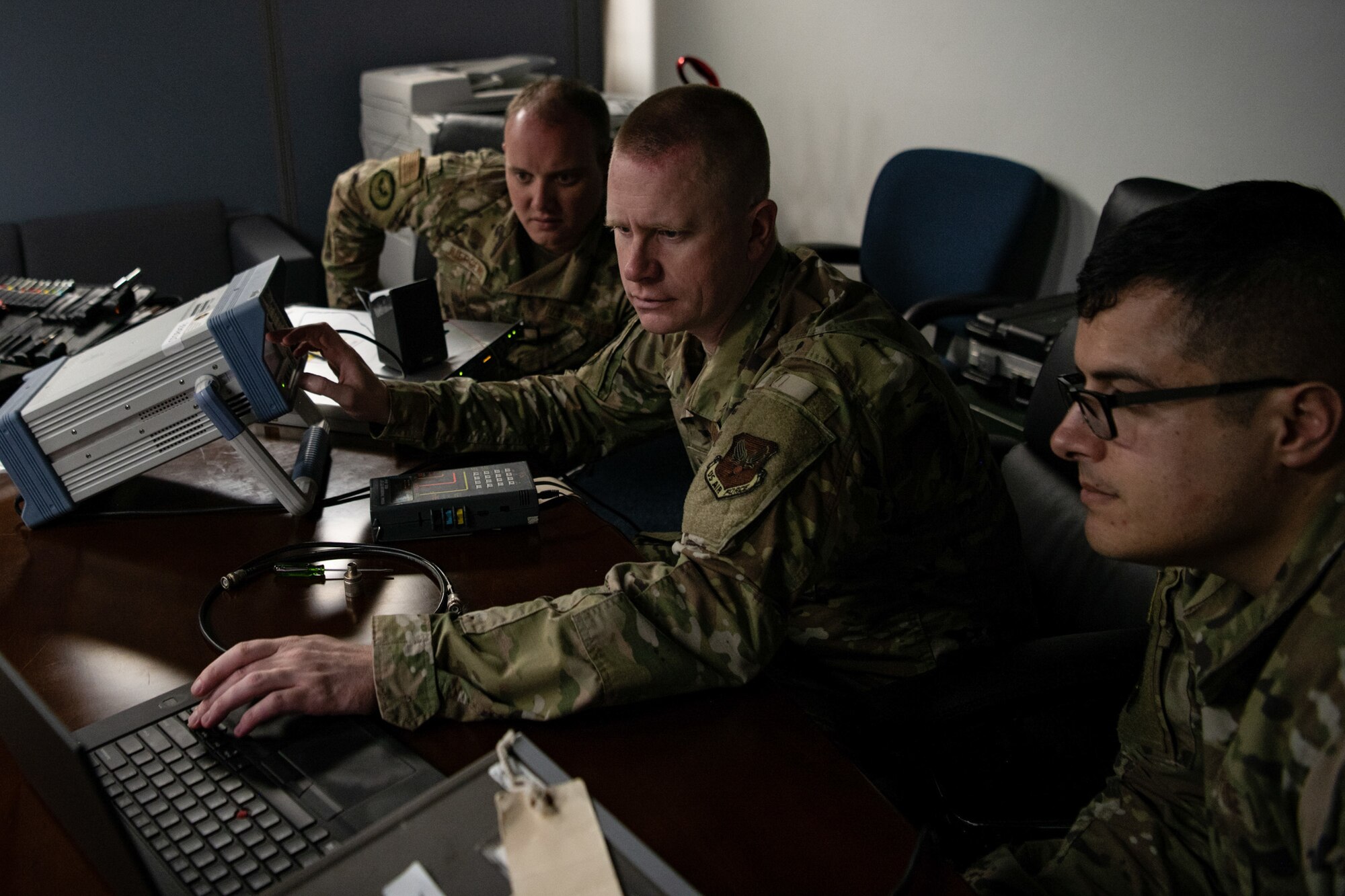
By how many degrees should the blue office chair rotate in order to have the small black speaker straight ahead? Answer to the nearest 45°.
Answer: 0° — it already faces it

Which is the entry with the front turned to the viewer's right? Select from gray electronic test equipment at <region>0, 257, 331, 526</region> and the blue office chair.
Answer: the gray electronic test equipment

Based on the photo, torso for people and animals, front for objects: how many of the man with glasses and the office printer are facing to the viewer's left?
1

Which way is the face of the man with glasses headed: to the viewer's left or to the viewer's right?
to the viewer's left

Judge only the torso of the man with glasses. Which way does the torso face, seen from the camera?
to the viewer's left

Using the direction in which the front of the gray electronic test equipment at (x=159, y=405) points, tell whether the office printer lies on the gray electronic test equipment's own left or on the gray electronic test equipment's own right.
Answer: on the gray electronic test equipment's own left

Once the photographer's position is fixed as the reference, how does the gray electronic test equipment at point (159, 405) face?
facing to the right of the viewer
